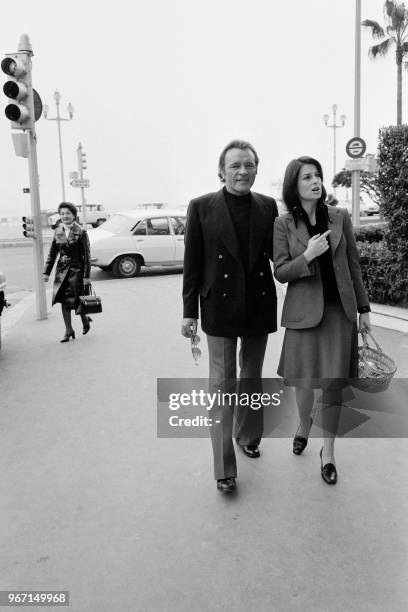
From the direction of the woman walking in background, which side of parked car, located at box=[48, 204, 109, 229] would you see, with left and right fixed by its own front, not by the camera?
left

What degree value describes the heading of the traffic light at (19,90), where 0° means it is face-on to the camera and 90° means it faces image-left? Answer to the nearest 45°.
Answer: approximately 45°

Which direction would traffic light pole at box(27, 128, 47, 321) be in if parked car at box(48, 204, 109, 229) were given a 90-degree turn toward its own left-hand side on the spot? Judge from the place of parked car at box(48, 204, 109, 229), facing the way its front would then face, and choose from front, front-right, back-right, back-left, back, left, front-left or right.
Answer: front

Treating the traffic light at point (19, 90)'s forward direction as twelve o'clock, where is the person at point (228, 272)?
The person is roughly at 10 o'clock from the traffic light.

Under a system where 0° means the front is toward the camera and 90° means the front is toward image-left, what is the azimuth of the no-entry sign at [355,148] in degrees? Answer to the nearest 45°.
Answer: approximately 0°

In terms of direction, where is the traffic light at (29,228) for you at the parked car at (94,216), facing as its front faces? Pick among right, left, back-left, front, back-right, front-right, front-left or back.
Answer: left

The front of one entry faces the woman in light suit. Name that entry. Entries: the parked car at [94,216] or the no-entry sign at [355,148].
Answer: the no-entry sign

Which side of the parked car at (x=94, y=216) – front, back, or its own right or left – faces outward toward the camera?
left

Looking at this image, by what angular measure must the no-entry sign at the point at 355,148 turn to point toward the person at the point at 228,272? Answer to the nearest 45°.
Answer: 0° — it already faces them

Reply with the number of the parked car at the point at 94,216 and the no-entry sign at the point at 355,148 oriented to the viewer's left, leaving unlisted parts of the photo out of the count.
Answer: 1
